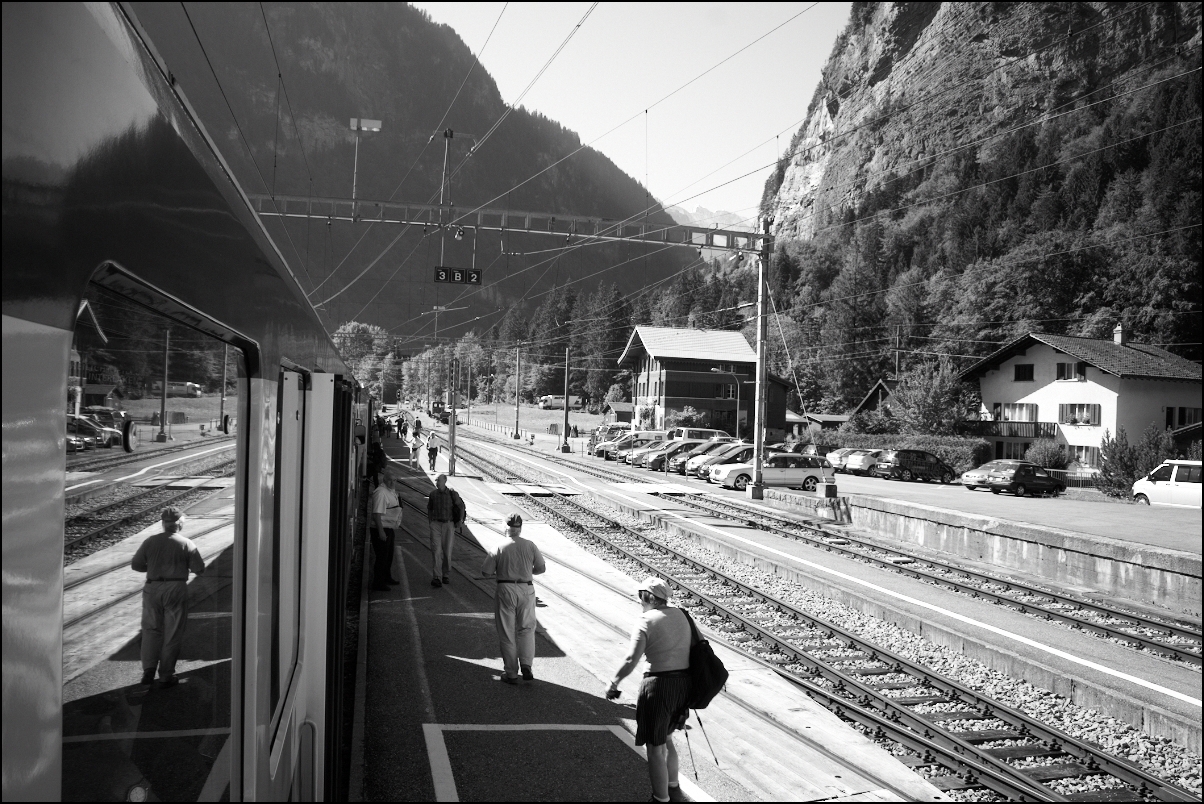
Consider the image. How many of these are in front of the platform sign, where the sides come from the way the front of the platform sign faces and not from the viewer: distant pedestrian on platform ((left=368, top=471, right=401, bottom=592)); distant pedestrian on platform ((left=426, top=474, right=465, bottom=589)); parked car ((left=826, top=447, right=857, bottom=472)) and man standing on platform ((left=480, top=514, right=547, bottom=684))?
3

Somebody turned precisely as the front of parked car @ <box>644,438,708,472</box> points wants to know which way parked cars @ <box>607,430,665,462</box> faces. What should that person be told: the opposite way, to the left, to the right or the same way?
the same way

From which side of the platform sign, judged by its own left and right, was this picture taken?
front

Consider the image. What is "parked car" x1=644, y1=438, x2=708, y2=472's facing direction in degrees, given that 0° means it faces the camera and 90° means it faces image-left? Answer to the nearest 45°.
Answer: approximately 45°

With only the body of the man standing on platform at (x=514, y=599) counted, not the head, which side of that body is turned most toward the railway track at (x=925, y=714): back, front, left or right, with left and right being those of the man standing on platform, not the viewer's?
right

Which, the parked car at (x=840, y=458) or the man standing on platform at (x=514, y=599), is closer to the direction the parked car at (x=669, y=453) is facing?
the man standing on platform

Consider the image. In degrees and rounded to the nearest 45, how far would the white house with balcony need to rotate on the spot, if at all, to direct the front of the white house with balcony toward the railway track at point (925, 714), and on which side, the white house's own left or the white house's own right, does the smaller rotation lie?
approximately 45° to the white house's own left

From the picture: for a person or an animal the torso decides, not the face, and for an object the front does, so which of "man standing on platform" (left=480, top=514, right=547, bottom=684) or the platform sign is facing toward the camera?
the platform sign

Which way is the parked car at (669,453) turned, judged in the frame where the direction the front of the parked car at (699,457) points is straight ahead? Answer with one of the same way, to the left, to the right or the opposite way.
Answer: the same way

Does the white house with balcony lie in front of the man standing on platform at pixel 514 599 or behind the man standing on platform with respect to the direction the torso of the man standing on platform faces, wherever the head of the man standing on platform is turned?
in front

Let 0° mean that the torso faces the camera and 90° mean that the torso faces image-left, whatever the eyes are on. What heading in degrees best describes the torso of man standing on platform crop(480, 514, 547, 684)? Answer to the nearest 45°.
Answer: approximately 180°

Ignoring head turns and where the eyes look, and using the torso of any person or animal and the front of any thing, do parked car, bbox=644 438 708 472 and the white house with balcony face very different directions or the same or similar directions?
same or similar directions

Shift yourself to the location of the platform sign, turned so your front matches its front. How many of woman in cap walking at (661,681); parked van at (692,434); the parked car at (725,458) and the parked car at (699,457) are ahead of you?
1

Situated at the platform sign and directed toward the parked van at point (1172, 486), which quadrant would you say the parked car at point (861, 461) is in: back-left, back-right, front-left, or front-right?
front-left

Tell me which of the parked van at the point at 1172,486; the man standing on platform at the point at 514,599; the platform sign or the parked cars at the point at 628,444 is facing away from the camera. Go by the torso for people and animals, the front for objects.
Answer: the man standing on platform

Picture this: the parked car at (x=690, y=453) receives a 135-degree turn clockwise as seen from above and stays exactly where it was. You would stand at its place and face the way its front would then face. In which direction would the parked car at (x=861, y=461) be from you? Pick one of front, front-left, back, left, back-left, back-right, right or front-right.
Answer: front-right

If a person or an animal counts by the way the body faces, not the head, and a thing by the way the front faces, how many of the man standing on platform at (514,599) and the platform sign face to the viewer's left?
0
